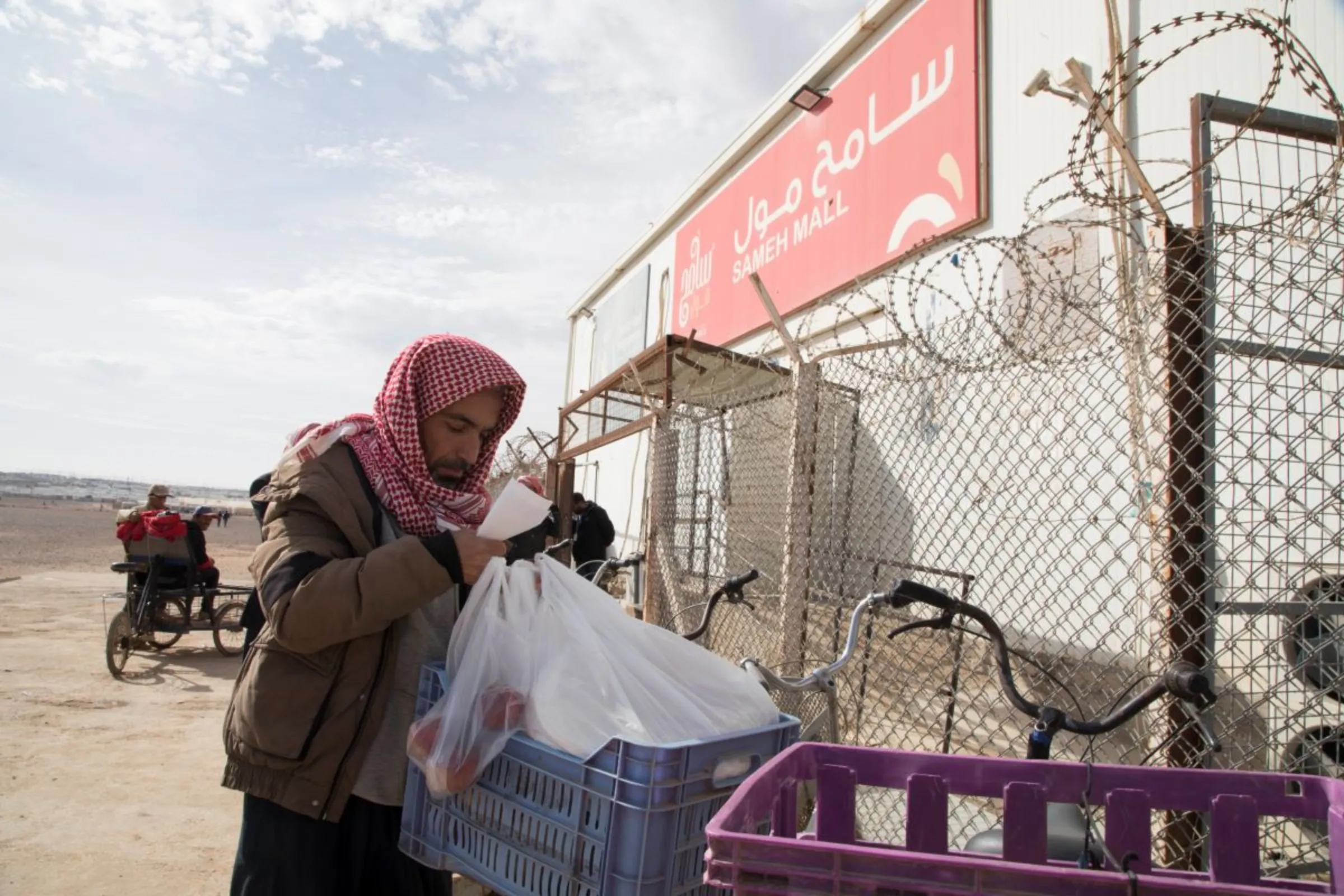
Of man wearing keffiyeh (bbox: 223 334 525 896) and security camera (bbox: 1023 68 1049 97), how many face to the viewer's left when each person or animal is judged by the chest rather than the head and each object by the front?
1

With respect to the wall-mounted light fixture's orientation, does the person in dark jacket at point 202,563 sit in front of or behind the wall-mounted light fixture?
in front

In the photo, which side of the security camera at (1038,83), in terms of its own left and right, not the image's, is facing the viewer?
left

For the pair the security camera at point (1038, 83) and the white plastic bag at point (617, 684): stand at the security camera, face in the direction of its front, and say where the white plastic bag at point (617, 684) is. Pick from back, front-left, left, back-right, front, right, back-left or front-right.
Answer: left

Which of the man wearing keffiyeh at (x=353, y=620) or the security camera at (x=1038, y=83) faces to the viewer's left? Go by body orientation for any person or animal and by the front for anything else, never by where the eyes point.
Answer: the security camera

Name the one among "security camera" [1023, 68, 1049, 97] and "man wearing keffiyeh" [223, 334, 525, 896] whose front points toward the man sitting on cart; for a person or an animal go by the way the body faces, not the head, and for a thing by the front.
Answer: the security camera

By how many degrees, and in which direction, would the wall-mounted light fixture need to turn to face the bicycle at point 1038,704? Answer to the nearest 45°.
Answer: approximately 45° to its left

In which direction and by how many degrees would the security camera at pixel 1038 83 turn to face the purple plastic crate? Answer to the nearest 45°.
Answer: approximately 90° to its left

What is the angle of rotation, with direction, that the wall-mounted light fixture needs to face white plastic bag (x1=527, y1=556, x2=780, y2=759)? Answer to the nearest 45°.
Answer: approximately 45° to its left

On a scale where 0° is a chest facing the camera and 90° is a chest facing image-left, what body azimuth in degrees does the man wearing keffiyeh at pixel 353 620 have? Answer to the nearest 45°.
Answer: approximately 315°
